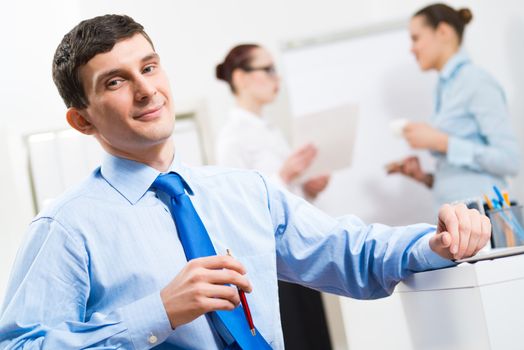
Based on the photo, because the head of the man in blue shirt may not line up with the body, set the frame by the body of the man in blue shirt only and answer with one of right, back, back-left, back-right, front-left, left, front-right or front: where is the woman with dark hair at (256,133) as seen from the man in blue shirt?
back-left

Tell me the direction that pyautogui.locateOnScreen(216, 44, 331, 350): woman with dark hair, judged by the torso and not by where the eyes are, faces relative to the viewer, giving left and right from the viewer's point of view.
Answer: facing to the right of the viewer

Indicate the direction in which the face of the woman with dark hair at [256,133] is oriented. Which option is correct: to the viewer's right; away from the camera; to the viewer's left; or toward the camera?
to the viewer's right

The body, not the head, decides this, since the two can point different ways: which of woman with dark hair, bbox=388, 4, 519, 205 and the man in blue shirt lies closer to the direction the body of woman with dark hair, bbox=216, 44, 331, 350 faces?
the woman with dark hair

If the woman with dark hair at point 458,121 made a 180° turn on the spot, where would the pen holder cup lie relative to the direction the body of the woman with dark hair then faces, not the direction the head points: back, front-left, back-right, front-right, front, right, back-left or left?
right

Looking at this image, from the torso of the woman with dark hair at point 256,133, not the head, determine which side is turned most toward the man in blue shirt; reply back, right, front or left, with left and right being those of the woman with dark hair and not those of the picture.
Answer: right

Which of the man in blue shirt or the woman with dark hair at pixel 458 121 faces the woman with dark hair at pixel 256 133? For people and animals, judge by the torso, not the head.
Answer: the woman with dark hair at pixel 458 121

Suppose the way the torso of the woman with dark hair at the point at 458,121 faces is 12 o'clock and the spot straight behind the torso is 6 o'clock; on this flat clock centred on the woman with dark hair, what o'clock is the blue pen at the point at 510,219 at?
The blue pen is roughly at 9 o'clock from the woman with dark hair.

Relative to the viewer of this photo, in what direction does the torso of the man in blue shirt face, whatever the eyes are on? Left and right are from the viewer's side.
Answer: facing the viewer and to the right of the viewer

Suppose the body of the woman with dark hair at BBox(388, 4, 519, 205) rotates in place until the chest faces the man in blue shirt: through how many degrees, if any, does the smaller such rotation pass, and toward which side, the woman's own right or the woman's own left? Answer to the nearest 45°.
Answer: approximately 90° to the woman's own left

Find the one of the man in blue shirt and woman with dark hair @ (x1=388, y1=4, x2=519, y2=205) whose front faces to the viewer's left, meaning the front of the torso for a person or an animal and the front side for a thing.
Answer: the woman with dark hair

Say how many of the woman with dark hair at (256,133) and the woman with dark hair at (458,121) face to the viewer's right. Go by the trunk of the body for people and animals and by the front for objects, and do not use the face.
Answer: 1

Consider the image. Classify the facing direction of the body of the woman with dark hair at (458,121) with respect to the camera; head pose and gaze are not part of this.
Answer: to the viewer's left
